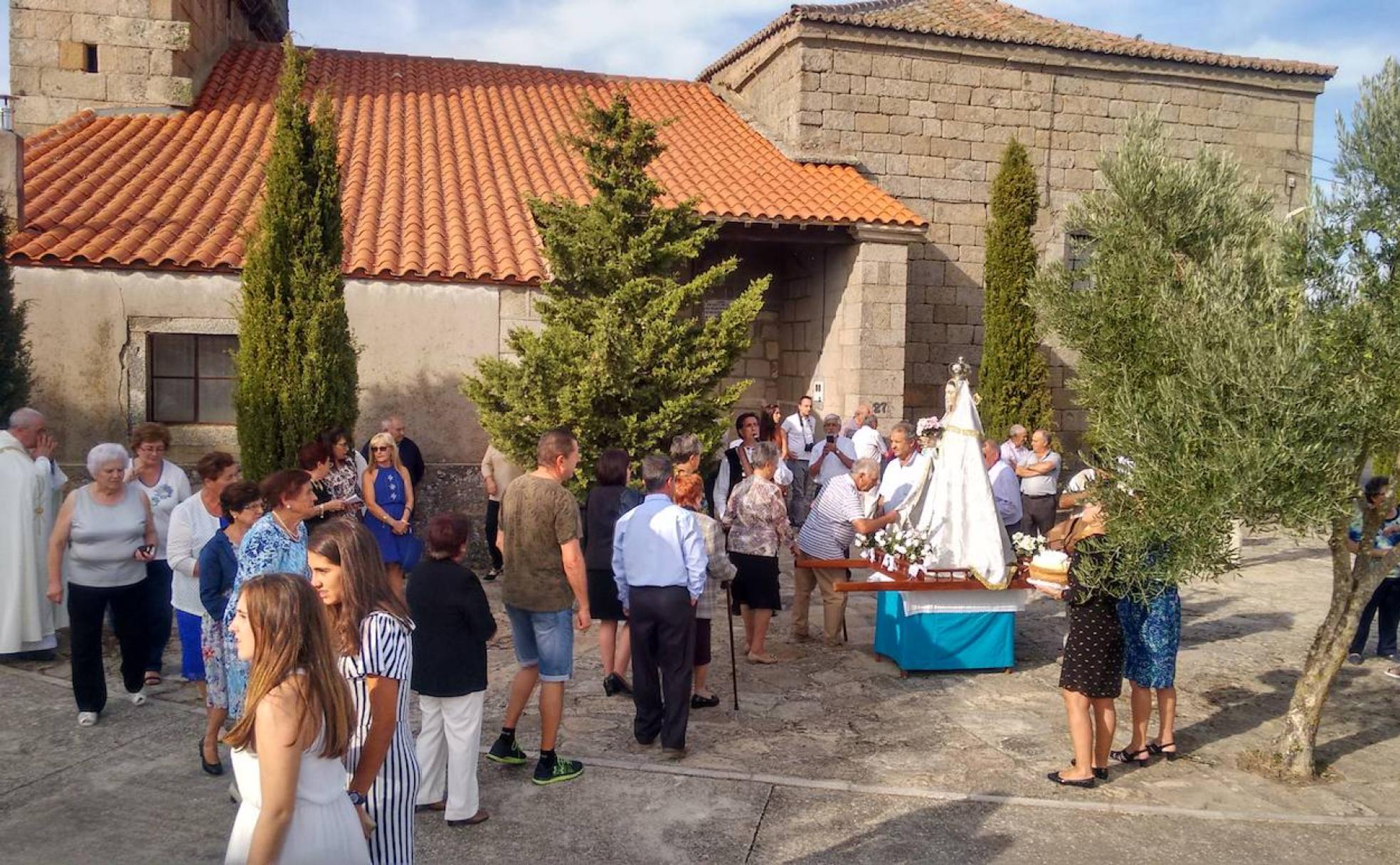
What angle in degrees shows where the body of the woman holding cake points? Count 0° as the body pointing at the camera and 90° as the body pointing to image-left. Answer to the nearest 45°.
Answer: approximately 90°

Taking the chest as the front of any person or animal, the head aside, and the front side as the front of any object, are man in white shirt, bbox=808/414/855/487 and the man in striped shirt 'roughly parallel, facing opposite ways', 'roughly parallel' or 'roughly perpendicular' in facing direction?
roughly perpendicular

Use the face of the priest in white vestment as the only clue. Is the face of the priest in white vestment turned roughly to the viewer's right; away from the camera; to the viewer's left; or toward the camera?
to the viewer's right

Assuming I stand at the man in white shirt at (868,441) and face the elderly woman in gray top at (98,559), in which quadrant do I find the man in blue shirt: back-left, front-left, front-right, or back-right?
front-left

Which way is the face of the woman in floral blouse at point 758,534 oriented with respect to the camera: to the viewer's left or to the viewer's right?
to the viewer's right

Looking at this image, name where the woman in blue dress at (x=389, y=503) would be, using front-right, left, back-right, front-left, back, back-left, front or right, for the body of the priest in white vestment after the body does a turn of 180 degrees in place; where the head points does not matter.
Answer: back

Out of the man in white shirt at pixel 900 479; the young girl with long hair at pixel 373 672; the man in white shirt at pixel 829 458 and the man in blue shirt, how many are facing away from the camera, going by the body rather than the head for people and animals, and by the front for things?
1

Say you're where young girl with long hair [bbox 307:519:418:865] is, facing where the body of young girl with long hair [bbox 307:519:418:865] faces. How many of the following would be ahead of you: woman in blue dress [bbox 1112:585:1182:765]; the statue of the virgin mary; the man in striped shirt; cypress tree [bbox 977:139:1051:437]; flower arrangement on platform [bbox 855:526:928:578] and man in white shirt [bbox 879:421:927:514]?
0

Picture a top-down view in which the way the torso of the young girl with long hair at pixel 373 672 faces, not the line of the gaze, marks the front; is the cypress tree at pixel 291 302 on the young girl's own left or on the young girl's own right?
on the young girl's own right

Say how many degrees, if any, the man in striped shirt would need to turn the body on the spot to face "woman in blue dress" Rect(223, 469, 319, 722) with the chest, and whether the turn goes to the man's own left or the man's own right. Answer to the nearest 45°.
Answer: approximately 135° to the man's own right

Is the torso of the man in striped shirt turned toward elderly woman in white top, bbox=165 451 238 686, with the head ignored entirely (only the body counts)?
no

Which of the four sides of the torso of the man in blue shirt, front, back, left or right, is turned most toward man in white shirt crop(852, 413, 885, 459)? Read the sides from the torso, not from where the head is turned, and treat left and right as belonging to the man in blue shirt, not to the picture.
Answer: front

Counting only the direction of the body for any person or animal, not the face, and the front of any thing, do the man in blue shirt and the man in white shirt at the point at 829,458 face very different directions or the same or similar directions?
very different directions

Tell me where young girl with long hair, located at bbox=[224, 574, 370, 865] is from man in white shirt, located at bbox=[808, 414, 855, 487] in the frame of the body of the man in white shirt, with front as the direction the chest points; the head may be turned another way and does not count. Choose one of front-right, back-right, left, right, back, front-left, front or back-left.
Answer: front

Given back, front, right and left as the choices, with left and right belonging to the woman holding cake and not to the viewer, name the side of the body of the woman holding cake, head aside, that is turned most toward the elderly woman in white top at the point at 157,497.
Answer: front

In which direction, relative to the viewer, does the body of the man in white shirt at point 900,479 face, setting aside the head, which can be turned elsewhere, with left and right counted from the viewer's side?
facing the viewer and to the left of the viewer

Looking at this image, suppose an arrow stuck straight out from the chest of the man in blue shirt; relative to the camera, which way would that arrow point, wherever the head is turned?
away from the camera
